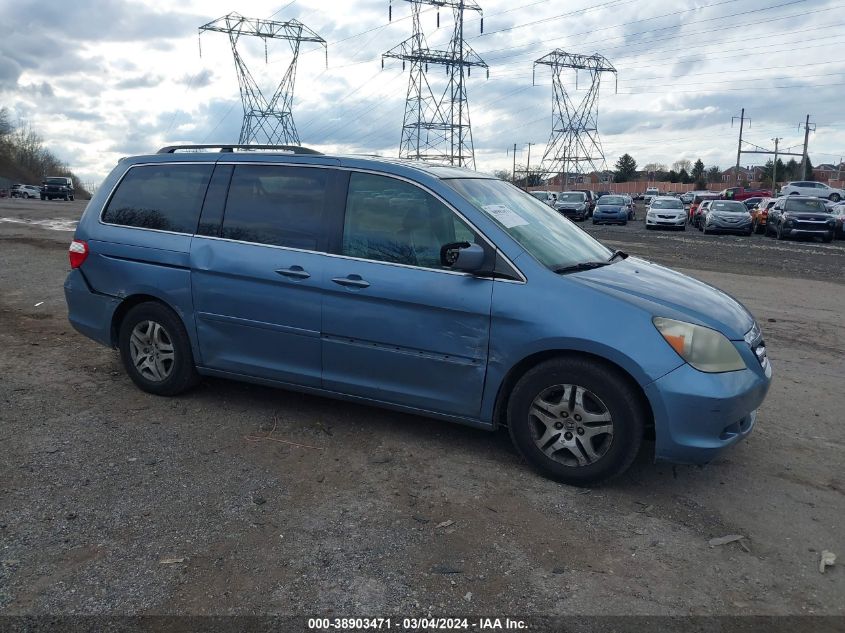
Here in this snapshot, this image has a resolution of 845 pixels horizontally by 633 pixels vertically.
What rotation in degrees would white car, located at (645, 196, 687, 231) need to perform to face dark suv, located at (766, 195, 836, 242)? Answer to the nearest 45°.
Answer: approximately 45° to its left

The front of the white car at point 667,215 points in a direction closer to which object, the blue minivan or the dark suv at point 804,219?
the blue minivan

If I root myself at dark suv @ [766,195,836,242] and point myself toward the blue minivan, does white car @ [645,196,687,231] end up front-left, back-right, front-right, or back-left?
back-right

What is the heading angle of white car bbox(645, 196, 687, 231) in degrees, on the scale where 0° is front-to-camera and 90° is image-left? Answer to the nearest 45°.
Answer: approximately 0°

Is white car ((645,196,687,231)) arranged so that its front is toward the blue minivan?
yes
